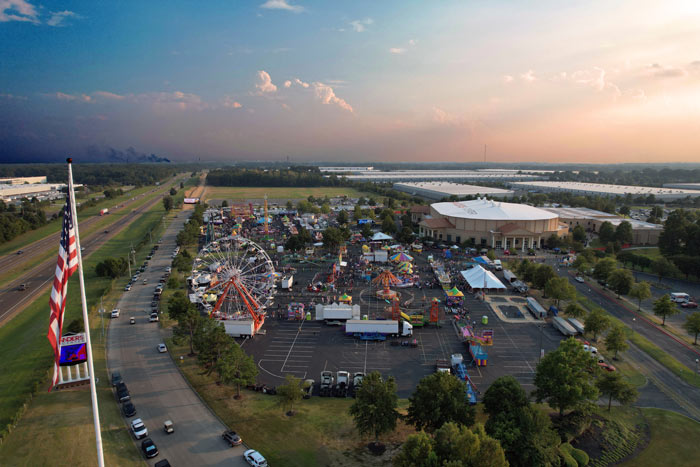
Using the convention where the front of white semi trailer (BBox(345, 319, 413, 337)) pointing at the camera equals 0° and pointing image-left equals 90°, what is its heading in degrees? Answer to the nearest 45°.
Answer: approximately 270°

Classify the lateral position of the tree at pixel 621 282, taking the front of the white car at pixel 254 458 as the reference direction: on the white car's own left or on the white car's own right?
on the white car's own right

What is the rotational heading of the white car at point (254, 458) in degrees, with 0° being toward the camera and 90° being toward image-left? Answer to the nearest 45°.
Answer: approximately 135°

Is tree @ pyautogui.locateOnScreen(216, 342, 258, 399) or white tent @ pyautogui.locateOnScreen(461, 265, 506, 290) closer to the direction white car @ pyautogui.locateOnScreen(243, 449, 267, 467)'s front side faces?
the tree

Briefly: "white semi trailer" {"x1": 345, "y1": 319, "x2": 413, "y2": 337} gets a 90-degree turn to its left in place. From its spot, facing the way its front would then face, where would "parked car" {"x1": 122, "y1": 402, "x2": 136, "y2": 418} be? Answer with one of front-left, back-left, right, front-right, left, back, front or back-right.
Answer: back-left

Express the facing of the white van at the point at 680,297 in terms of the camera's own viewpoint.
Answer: facing to the right of the viewer
